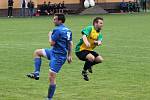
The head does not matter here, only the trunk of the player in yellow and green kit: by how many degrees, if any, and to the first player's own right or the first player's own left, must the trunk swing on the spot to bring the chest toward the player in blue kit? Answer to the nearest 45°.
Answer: approximately 45° to the first player's own right

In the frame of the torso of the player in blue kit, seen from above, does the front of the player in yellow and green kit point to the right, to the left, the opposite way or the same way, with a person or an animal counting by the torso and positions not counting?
the opposite way

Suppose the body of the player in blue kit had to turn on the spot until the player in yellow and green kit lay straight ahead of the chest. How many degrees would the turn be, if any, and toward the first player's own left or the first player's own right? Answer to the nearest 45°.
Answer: approximately 90° to the first player's own right
